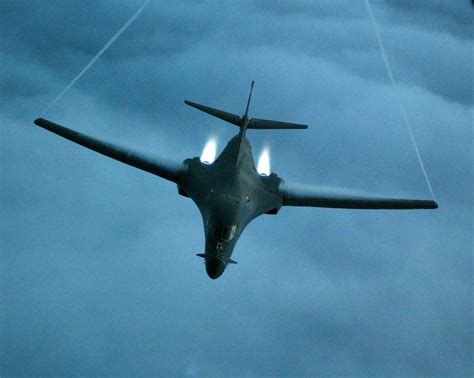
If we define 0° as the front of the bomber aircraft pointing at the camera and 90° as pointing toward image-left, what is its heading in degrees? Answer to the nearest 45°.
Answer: approximately 0°
